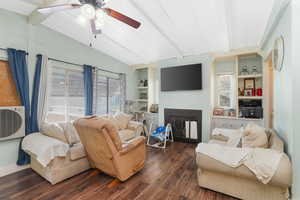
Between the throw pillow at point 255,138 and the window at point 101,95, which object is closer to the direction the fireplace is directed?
the throw pillow

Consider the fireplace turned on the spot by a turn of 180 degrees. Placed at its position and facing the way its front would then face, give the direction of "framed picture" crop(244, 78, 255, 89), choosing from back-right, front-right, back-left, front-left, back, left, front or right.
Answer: right

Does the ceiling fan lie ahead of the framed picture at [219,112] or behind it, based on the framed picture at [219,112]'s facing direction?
ahead

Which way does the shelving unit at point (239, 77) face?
toward the camera

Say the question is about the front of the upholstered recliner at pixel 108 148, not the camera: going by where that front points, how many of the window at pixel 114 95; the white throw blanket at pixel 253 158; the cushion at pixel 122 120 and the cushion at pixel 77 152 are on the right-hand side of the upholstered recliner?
1

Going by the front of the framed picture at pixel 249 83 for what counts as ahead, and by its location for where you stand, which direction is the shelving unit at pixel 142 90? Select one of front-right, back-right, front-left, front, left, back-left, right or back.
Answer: right

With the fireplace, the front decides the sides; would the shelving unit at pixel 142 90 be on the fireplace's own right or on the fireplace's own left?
on the fireplace's own right

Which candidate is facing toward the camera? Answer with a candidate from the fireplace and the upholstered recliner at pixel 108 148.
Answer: the fireplace

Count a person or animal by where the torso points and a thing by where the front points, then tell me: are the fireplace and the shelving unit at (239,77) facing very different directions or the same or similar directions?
same or similar directions

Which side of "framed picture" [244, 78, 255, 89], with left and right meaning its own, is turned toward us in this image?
front

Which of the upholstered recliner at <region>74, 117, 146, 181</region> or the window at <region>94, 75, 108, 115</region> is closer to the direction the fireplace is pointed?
the upholstered recliner
